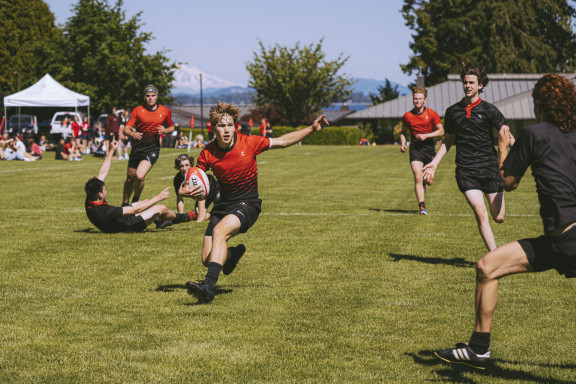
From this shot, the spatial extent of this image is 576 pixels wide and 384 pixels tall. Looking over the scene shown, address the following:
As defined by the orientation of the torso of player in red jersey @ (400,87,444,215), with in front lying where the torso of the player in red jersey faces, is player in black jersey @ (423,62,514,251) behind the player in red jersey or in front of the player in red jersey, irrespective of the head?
in front

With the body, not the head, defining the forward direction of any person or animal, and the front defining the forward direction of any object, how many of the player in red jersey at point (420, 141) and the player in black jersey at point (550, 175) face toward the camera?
1

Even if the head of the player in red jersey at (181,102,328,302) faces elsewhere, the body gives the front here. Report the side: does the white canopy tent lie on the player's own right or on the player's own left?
on the player's own right

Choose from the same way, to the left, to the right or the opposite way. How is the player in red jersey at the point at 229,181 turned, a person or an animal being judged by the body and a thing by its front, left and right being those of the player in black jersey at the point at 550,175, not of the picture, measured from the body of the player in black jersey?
to the left

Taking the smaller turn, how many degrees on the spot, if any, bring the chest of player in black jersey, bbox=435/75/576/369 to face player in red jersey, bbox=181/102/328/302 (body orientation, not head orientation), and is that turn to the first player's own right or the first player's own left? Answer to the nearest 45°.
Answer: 0° — they already face them

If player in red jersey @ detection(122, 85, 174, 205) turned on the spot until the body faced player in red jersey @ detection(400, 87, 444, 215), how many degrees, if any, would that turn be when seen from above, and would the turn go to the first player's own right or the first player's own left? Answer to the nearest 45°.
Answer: approximately 90° to the first player's own left

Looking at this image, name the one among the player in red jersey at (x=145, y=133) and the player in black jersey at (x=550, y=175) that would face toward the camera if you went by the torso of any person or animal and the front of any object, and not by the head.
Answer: the player in red jersey

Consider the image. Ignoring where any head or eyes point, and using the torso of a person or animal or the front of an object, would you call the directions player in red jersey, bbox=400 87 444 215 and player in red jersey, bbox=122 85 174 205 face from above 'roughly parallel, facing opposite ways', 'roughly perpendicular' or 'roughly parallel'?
roughly parallel

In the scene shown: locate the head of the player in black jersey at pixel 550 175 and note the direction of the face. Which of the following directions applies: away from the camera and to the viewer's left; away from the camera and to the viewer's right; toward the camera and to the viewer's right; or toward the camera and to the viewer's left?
away from the camera and to the viewer's left

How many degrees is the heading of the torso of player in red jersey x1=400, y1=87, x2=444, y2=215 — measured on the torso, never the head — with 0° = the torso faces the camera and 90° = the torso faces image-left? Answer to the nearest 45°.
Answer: approximately 0°

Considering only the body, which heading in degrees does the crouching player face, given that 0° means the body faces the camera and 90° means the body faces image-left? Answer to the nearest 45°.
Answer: approximately 45°

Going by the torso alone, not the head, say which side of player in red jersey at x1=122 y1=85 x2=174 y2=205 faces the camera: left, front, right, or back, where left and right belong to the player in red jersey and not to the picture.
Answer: front

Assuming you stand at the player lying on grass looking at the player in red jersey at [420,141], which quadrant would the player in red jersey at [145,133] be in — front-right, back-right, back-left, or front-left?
front-left

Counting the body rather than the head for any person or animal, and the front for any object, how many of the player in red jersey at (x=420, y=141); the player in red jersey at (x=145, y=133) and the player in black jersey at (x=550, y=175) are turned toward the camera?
2

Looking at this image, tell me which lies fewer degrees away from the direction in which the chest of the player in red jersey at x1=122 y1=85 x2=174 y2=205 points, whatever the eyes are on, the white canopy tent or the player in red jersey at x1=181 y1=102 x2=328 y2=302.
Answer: the player in red jersey
